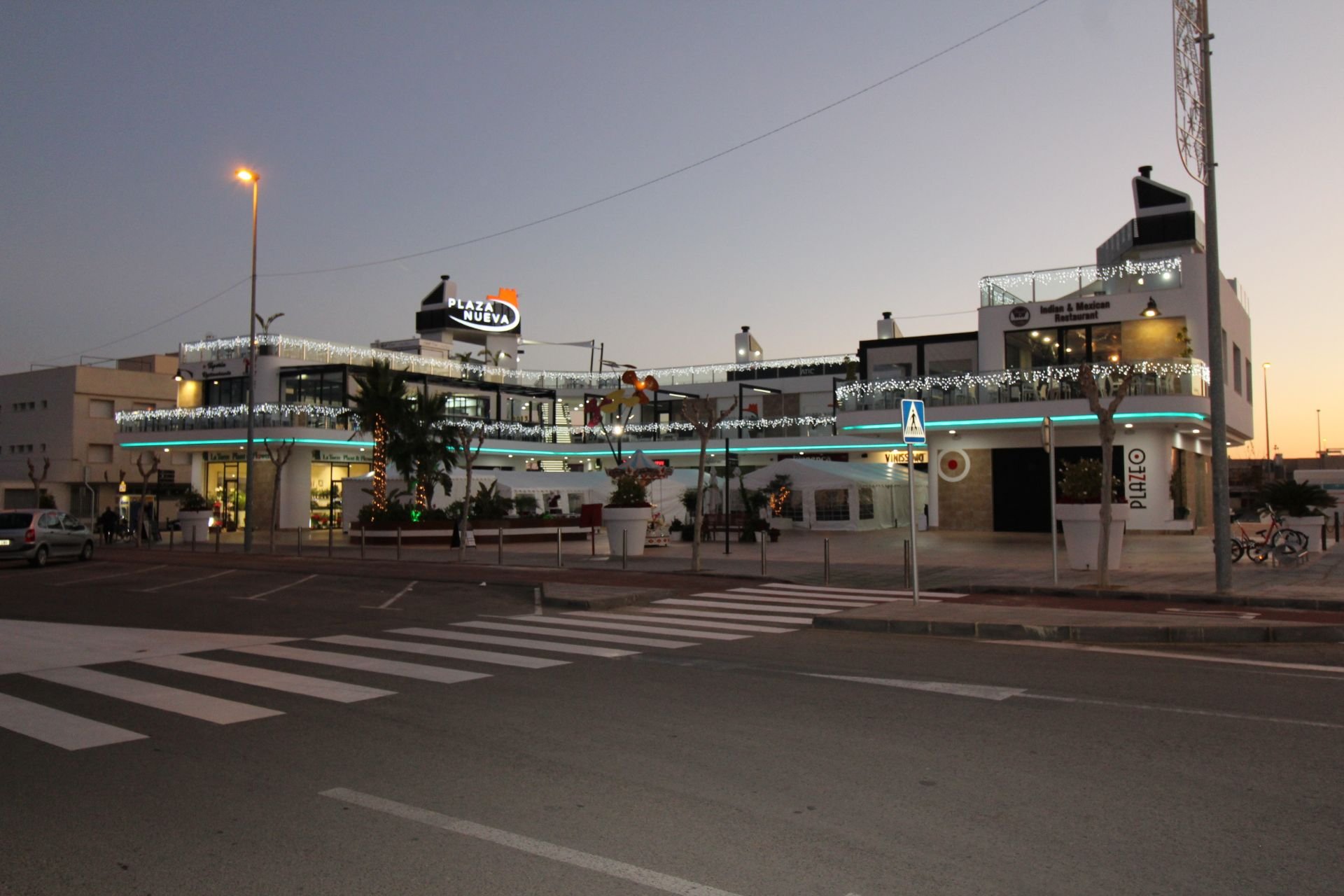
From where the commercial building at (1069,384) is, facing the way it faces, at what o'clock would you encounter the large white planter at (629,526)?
The large white planter is roughly at 2 o'clock from the commercial building.

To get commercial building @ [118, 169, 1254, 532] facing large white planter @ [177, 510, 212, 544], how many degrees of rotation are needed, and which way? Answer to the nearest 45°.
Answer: approximately 90° to its right

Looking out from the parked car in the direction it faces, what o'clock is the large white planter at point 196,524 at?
The large white planter is roughly at 11 o'clock from the parked car.

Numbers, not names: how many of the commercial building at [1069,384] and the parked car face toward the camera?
1

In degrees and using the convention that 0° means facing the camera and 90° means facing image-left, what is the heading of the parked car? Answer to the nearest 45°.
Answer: approximately 225°

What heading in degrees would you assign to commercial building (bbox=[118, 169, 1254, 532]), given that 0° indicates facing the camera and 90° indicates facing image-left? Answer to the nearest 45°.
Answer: approximately 0°

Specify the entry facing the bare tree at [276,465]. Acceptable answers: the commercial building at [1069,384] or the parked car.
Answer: the parked car

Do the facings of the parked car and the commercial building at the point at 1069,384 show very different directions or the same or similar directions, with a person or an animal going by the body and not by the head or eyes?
very different directions
